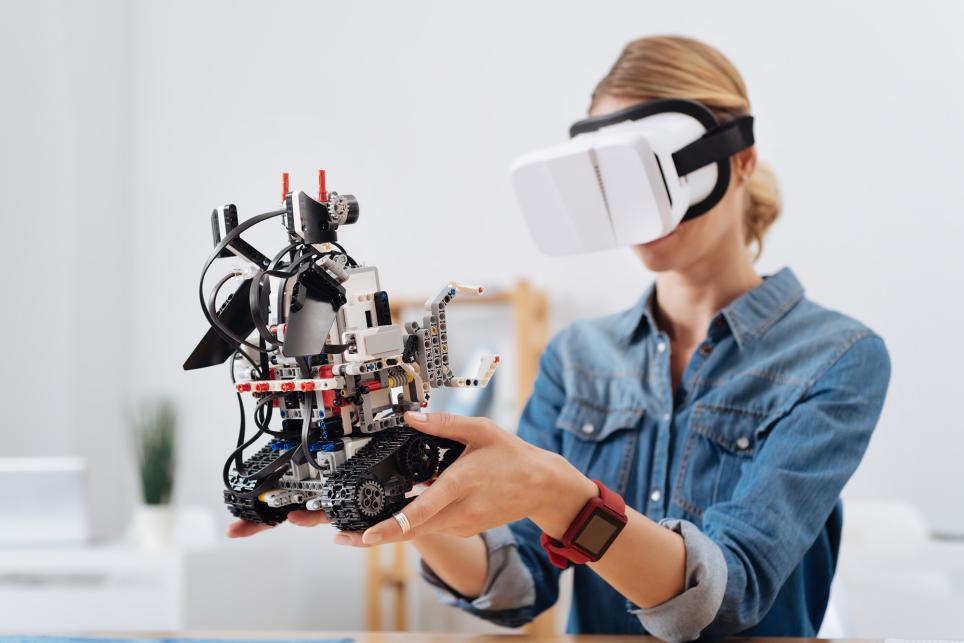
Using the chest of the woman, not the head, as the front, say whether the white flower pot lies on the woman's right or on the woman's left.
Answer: on the woman's right

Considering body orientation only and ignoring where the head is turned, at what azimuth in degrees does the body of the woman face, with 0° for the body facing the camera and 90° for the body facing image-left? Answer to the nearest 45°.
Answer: approximately 45°

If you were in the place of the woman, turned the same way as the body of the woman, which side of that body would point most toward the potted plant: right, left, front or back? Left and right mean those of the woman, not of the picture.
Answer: right
